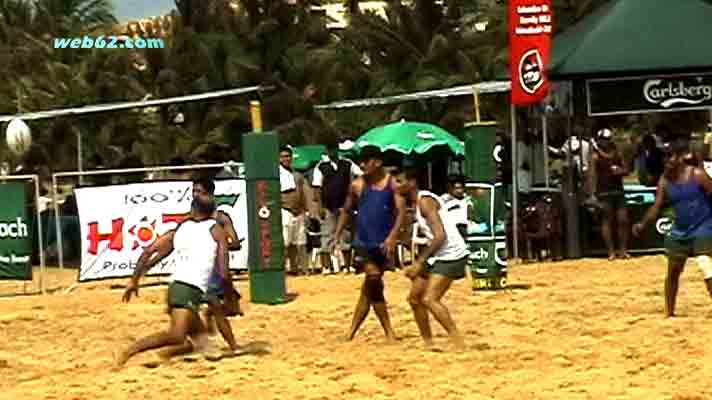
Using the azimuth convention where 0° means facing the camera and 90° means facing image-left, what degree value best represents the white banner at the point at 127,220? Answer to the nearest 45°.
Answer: approximately 0°

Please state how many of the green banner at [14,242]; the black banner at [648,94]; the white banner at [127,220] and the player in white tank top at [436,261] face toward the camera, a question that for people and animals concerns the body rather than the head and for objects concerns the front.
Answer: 3

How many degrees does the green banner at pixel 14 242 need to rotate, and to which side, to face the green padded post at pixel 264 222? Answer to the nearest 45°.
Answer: approximately 45° to its left

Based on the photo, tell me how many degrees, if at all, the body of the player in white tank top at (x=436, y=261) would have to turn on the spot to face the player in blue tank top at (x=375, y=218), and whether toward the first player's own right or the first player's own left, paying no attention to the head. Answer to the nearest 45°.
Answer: approximately 45° to the first player's own right

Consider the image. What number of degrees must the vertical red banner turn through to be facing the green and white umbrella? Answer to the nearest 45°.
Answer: approximately 135° to its right

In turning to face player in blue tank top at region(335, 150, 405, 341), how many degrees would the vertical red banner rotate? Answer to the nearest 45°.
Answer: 0° — it already faces them

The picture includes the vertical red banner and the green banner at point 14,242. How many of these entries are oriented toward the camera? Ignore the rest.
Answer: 2

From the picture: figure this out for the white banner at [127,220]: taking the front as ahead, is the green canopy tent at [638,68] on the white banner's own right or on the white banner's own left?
on the white banner's own left

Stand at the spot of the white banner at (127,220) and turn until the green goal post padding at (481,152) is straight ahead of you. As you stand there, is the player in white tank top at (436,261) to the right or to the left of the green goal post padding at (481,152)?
right

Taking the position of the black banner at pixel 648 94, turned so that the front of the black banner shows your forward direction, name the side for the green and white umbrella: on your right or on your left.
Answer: on your right

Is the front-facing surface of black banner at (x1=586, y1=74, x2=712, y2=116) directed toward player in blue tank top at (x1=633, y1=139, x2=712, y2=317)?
yes
